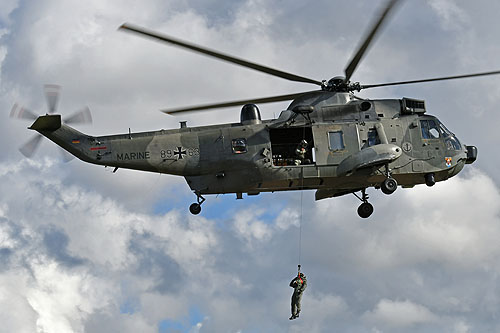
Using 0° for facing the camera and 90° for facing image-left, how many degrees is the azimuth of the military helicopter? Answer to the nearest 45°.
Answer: approximately 270°
